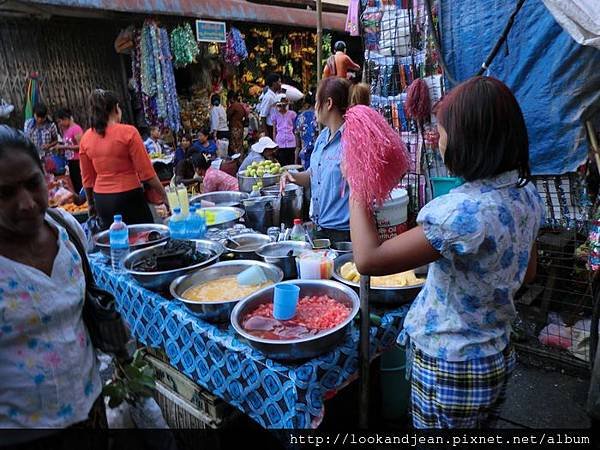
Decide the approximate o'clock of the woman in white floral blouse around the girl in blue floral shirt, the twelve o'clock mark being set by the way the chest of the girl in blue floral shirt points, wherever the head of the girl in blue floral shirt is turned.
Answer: The woman in white floral blouse is roughly at 10 o'clock from the girl in blue floral shirt.

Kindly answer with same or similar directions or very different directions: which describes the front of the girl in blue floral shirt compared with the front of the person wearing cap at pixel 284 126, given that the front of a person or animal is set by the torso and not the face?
very different directions

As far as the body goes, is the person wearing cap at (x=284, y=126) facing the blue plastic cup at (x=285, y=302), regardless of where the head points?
yes

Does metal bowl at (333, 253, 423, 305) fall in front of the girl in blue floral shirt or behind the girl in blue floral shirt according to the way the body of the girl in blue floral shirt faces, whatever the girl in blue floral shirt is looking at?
in front

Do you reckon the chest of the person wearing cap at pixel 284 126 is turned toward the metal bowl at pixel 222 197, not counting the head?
yes

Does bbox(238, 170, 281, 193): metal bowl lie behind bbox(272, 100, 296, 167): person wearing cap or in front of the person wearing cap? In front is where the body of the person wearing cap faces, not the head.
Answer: in front

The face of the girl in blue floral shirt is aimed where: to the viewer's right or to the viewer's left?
to the viewer's left

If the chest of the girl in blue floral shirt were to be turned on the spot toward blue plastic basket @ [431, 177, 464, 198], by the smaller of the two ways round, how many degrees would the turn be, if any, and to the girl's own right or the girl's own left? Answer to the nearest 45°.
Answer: approximately 45° to the girl's own right

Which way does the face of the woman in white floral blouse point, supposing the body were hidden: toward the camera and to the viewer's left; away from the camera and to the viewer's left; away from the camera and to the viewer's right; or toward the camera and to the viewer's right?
toward the camera and to the viewer's right

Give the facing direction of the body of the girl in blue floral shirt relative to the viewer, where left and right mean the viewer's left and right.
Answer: facing away from the viewer and to the left of the viewer

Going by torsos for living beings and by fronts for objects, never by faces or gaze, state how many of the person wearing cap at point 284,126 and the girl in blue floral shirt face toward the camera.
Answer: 1

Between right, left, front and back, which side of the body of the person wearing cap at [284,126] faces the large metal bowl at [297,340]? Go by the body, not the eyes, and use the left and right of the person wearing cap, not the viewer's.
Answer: front

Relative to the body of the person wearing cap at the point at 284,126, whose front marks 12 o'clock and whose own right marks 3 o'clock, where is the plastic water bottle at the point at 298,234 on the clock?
The plastic water bottle is roughly at 12 o'clock from the person wearing cap.

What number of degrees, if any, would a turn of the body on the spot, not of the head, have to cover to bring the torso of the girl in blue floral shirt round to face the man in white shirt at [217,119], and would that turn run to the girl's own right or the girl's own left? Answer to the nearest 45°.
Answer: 0° — they already face them

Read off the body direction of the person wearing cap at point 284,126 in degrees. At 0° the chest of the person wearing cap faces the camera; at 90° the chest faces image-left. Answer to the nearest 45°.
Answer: approximately 0°

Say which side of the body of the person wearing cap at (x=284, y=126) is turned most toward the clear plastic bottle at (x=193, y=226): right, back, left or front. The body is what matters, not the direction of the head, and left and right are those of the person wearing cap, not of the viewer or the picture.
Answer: front
